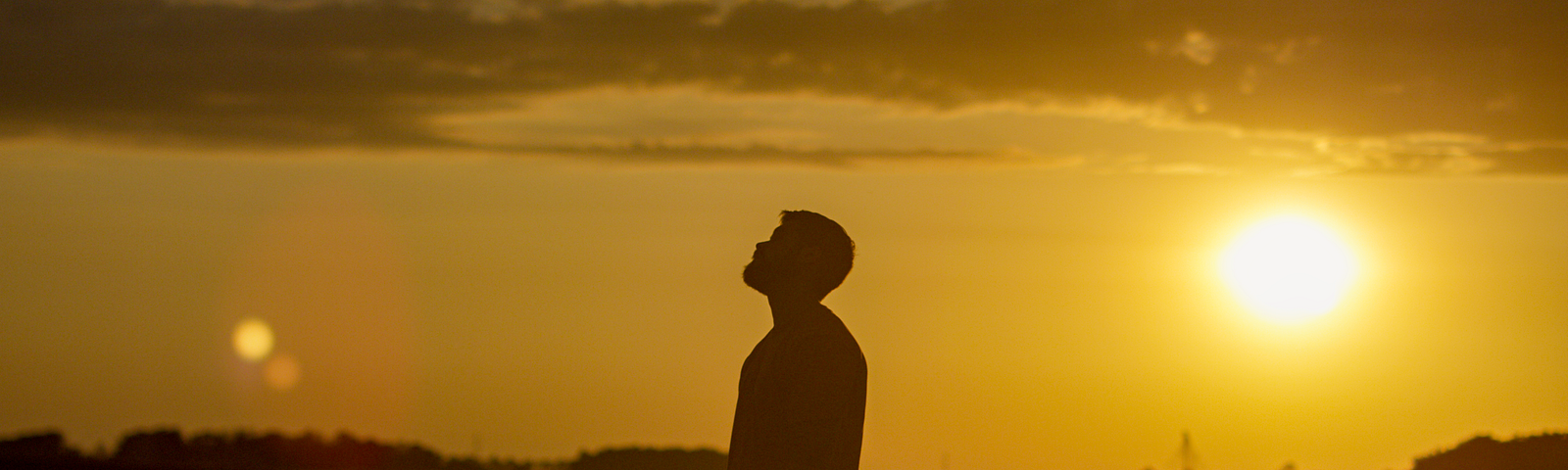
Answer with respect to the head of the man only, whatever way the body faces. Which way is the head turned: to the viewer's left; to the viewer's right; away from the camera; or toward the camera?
to the viewer's left

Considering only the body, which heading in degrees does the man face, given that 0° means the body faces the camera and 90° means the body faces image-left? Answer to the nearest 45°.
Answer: approximately 90°
